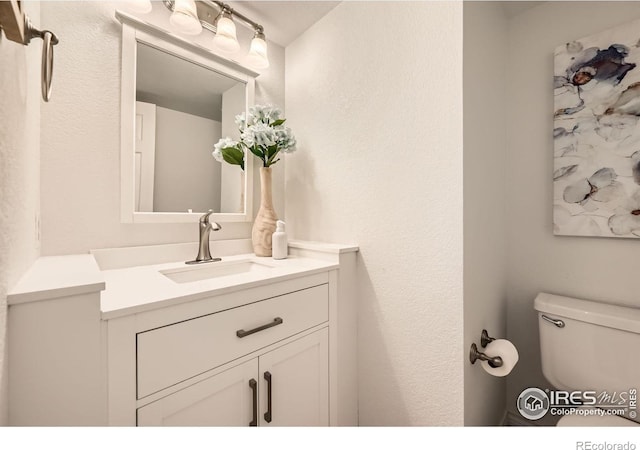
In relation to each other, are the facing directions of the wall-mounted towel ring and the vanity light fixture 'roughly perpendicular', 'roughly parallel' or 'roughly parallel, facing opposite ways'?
roughly perpendicular

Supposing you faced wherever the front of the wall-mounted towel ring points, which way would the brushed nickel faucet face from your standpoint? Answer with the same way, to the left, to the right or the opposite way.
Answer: to the right

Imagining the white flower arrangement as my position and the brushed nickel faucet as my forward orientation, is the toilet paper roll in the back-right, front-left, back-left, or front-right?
back-left

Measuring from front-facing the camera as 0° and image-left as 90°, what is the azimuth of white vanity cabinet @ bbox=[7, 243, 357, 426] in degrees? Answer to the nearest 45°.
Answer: approximately 315°

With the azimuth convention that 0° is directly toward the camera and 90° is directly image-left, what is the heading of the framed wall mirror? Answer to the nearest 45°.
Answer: approximately 315°

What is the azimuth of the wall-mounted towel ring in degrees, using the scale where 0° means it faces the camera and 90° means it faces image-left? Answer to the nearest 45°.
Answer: approximately 270°
